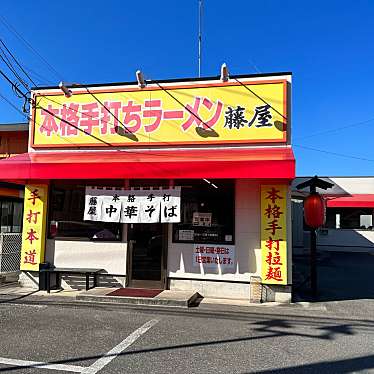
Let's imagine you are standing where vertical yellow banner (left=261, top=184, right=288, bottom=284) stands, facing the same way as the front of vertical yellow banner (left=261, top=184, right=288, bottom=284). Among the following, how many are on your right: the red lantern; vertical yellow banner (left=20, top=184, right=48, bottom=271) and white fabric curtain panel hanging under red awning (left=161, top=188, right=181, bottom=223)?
2

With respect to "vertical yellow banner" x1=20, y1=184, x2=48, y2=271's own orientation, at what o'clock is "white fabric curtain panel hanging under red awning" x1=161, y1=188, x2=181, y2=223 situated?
The white fabric curtain panel hanging under red awning is roughly at 10 o'clock from the vertical yellow banner.

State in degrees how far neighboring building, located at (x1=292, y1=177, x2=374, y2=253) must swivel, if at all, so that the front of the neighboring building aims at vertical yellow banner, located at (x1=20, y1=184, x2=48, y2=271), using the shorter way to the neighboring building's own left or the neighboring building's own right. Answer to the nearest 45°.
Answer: approximately 45° to the neighboring building's own right

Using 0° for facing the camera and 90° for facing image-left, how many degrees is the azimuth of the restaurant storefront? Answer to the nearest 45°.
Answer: approximately 0°

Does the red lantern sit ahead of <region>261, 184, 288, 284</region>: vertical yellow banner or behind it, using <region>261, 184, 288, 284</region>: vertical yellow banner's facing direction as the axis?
behind

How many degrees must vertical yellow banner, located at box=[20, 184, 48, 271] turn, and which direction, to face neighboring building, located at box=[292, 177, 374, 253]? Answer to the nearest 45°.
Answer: approximately 135° to its left

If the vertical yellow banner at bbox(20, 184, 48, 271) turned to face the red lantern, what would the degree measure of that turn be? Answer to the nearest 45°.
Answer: approximately 45° to its left
